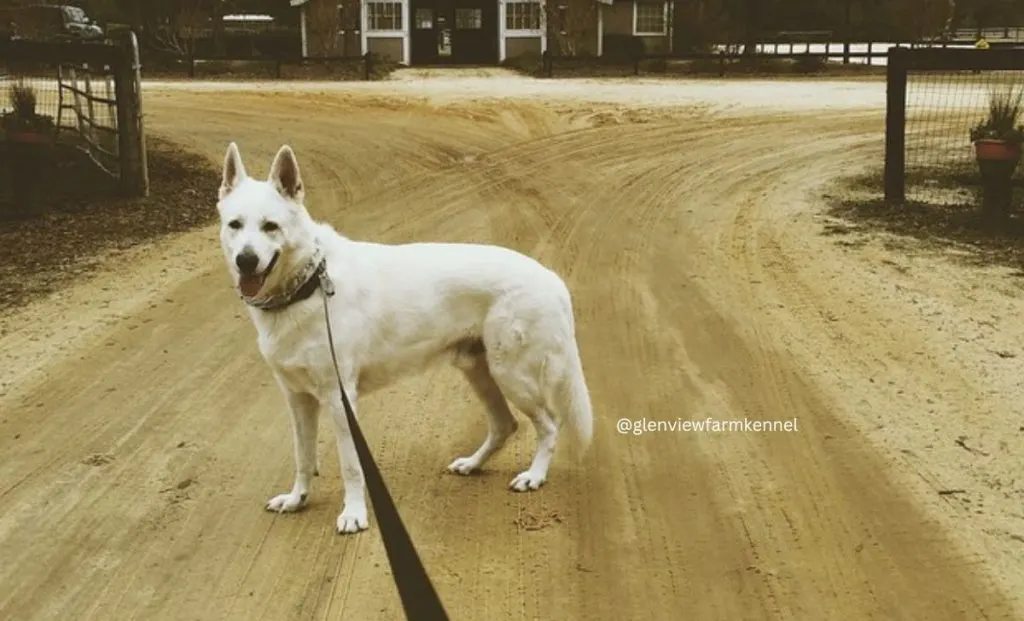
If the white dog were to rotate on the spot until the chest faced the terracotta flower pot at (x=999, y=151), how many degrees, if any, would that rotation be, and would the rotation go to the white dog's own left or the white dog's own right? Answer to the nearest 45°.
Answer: approximately 180°

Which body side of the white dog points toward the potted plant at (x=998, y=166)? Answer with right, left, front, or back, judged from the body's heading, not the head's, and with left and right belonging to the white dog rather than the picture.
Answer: back

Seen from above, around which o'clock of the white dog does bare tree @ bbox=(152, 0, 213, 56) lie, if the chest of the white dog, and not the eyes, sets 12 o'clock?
The bare tree is roughly at 4 o'clock from the white dog.

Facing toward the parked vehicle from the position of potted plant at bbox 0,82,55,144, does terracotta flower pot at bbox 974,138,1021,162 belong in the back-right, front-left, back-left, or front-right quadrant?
back-right

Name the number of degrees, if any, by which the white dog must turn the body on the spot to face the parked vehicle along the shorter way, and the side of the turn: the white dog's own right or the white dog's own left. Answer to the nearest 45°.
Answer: approximately 135° to the white dog's own right

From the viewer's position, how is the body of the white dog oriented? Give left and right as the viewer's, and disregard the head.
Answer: facing the viewer and to the left of the viewer

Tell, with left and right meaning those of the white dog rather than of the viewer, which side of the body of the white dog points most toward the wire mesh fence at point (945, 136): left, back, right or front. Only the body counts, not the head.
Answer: back
